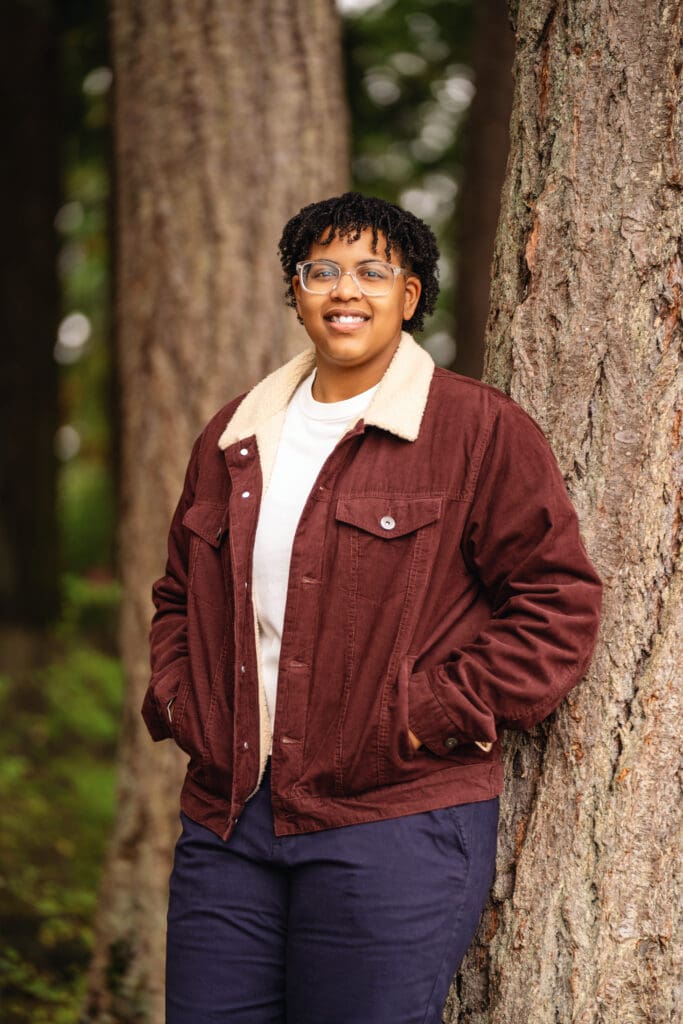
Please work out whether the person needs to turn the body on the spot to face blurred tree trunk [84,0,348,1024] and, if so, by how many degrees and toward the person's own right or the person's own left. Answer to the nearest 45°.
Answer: approximately 135° to the person's own right

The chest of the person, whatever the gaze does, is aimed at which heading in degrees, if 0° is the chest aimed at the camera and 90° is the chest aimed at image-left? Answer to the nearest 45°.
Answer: approximately 45°

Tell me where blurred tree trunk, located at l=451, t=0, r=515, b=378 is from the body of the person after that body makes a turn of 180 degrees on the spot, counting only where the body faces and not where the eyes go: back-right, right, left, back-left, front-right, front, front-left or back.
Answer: front-left
